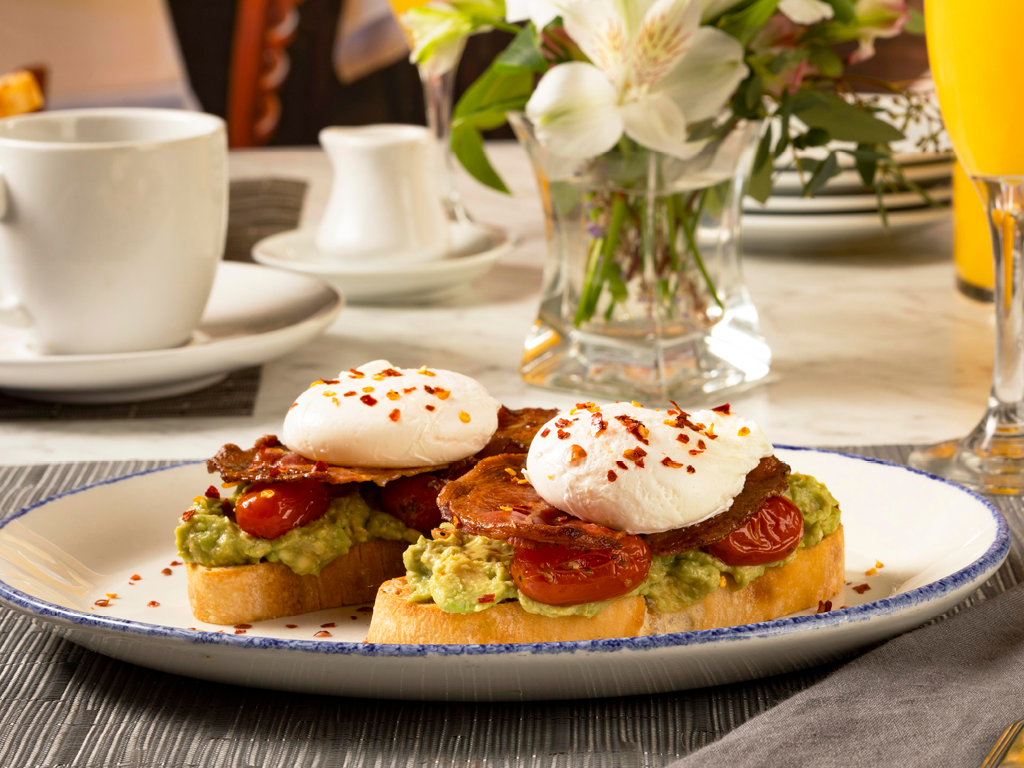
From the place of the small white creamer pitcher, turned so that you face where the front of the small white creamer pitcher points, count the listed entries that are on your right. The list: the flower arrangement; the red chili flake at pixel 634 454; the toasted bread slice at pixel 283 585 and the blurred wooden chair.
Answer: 1

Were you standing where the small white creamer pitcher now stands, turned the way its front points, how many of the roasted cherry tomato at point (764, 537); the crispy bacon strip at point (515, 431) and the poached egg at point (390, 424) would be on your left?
3

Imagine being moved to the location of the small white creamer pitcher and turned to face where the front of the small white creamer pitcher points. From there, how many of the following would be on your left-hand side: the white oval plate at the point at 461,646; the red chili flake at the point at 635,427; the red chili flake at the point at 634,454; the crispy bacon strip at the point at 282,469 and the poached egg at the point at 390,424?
5

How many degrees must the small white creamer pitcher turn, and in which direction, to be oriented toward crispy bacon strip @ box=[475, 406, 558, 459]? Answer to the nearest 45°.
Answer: approximately 90° to its left

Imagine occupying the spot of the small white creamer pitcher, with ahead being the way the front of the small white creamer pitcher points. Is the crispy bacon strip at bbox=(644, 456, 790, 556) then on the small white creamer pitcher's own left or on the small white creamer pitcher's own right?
on the small white creamer pitcher's own left

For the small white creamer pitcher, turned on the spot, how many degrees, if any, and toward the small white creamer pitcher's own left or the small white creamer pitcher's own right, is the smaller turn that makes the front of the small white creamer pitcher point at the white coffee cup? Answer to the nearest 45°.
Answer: approximately 45° to the small white creamer pitcher's own left

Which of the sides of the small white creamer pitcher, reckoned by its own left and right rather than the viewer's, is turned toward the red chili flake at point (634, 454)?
left

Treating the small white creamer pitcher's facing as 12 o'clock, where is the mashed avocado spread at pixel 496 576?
The mashed avocado spread is roughly at 9 o'clock from the small white creamer pitcher.

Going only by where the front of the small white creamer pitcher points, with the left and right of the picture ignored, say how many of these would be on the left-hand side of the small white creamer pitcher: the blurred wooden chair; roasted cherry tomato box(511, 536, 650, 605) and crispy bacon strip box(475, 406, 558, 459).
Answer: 2

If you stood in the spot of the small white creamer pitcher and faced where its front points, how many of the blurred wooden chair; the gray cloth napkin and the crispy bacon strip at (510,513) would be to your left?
2

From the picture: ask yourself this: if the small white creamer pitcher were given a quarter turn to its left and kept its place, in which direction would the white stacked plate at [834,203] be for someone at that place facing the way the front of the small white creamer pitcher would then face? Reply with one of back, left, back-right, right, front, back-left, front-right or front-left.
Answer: left

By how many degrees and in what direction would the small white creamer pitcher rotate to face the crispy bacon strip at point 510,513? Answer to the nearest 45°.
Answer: approximately 90° to its left

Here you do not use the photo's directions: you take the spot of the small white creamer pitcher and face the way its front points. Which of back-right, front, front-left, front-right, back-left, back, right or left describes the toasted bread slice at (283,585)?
left

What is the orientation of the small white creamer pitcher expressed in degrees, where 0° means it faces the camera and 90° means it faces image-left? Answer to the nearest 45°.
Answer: approximately 90°

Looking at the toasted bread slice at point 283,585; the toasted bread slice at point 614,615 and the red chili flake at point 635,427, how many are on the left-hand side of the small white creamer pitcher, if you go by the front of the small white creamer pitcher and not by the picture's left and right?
3

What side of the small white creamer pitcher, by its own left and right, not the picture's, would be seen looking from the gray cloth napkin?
left

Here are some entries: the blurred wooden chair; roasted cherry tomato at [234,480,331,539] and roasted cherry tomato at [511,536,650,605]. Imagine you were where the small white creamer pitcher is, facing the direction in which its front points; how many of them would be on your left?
2

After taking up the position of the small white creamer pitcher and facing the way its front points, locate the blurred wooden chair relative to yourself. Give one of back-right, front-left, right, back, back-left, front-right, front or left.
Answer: right

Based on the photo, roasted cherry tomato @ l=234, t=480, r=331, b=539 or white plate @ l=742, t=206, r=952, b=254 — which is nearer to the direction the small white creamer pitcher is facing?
the roasted cherry tomato
